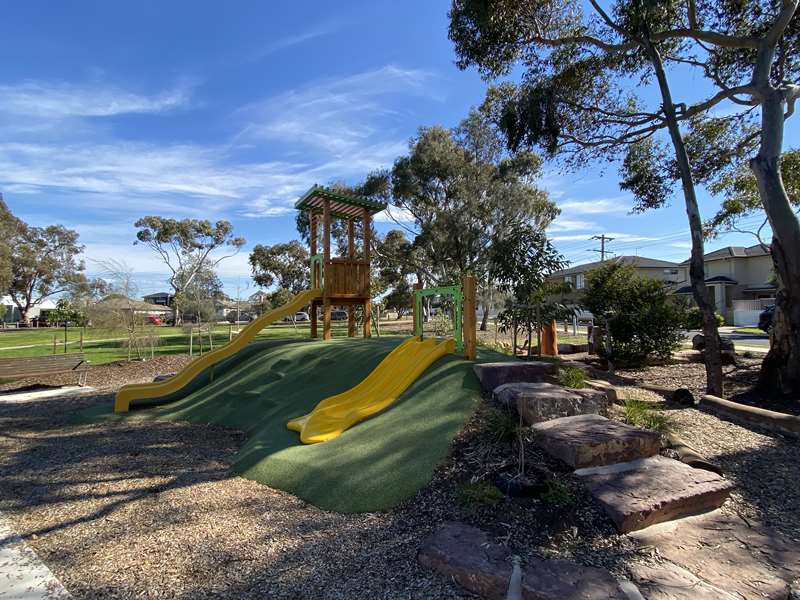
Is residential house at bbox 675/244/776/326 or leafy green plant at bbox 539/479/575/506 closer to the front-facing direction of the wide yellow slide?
the leafy green plant

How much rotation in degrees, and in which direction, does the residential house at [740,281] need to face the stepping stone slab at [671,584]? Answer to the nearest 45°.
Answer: approximately 45° to its left

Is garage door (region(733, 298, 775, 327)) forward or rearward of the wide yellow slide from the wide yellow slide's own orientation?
rearward

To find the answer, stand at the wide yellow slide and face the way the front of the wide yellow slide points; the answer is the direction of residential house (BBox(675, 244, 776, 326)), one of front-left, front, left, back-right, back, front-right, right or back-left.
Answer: back

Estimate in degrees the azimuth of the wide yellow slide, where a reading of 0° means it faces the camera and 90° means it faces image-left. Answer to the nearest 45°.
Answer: approximately 45°

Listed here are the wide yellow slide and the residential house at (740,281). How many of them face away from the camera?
0

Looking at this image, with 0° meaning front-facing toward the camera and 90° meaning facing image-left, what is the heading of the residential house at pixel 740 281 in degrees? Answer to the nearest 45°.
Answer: approximately 45°

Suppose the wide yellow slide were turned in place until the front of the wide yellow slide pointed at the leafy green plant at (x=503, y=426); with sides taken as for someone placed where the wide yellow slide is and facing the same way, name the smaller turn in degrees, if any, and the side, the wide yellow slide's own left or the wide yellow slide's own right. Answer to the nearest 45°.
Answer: approximately 90° to the wide yellow slide's own left

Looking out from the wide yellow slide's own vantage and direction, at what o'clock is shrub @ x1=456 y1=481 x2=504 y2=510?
The shrub is roughly at 10 o'clock from the wide yellow slide.

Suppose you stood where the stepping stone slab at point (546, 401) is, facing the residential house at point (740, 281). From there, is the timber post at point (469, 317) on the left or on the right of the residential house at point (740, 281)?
left

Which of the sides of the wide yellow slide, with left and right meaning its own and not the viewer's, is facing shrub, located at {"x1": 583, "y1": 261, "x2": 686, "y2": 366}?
back
